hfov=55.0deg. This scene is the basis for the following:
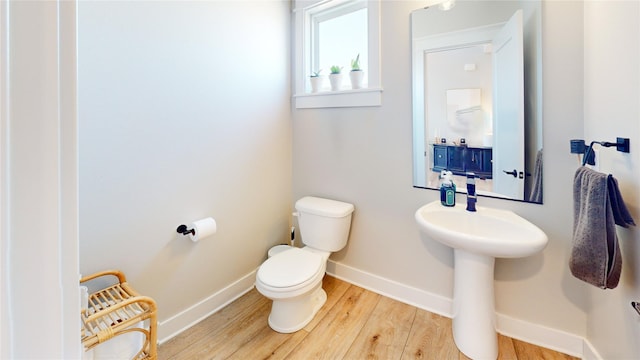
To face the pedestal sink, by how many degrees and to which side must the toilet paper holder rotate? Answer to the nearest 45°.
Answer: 0° — it already faces it

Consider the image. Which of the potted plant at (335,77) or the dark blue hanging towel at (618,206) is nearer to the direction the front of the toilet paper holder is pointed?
the dark blue hanging towel

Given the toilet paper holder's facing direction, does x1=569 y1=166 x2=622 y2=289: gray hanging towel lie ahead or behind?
ahead

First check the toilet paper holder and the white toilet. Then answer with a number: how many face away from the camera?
0

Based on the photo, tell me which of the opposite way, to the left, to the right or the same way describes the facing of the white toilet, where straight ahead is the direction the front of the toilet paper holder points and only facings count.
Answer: to the right

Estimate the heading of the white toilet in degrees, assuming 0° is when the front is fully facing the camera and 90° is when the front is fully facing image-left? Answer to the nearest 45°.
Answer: approximately 45°

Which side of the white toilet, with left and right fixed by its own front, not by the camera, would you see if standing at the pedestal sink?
left

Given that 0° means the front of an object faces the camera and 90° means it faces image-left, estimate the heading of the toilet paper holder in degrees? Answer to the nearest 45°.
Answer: approximately 315°

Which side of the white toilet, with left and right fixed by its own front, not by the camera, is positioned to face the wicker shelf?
front

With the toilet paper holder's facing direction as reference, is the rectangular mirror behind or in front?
in front

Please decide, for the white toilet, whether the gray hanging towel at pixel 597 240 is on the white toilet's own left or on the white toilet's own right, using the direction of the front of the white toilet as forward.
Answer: on the white toilet's own left
